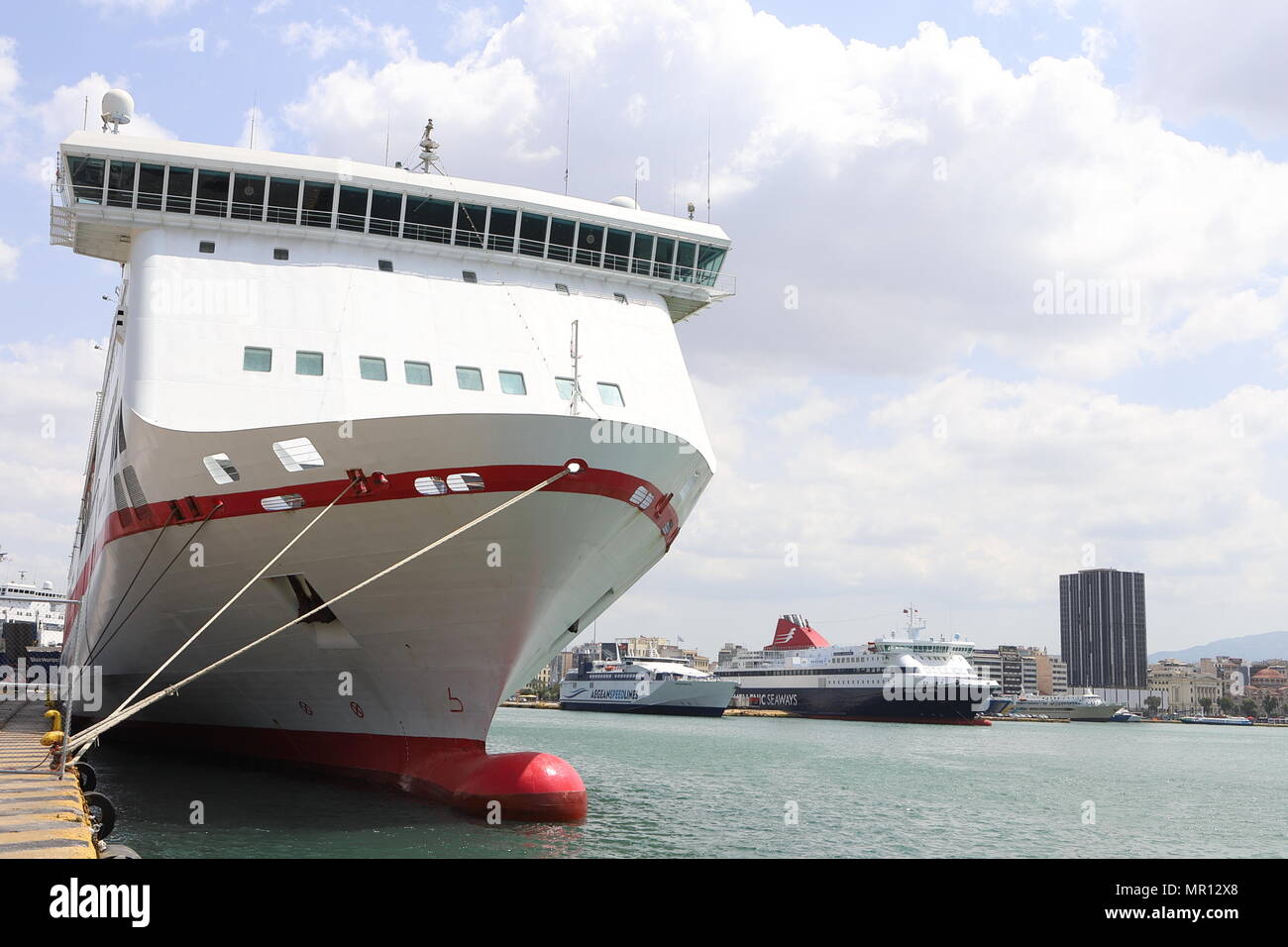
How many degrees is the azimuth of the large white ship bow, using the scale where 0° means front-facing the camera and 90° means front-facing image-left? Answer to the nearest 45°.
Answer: approximately 315°

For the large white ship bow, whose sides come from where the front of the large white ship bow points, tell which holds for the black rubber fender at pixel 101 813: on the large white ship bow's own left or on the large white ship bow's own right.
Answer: on the large white ship bow's own right

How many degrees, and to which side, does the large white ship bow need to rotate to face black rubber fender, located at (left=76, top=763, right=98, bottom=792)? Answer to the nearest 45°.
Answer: approximately 90° to its right
